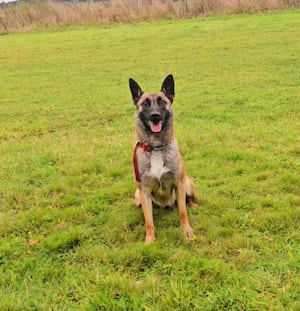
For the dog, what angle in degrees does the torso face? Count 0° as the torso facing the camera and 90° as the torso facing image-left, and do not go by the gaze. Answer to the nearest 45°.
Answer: approximately 0°
